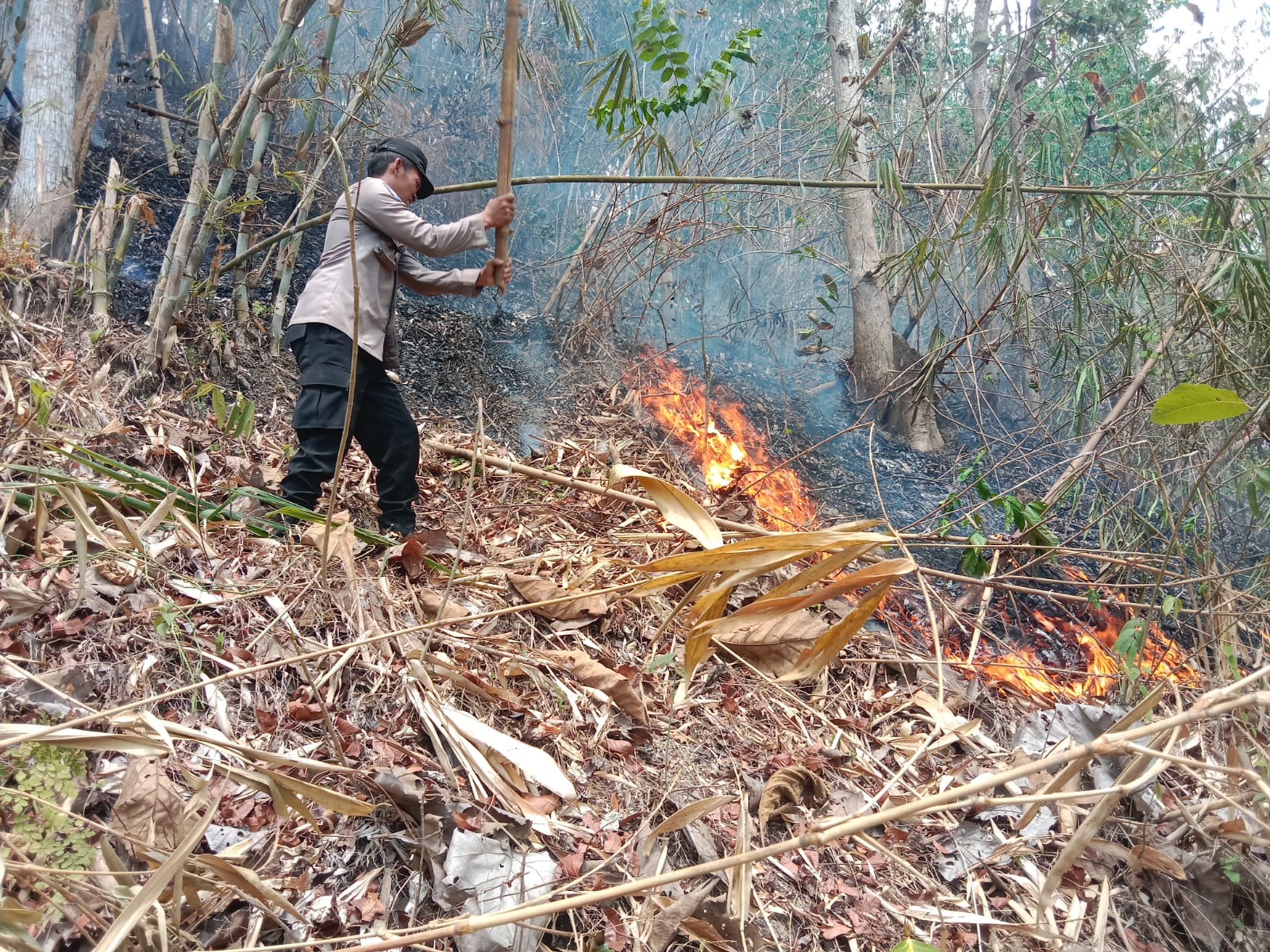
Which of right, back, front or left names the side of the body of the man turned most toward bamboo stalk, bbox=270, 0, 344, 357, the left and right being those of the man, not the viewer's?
left

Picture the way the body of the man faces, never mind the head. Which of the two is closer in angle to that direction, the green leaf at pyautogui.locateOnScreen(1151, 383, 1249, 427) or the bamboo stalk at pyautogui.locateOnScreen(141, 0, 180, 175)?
the green leaf

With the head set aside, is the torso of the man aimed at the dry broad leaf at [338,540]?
no

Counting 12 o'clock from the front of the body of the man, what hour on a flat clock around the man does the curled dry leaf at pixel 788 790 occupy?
The curled dry leaf is roughly at 2 o'clock from the man.

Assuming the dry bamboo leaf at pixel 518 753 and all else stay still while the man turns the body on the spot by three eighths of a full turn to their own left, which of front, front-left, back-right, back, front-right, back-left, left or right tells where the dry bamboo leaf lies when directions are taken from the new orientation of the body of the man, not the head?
back-left

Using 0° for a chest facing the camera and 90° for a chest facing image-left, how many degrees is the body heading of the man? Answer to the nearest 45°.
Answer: approximately 270°

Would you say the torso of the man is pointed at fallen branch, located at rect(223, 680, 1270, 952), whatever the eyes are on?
no

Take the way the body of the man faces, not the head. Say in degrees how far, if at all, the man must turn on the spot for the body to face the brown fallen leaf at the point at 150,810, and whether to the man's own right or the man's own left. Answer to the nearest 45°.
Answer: approximately 90° to the man's own right

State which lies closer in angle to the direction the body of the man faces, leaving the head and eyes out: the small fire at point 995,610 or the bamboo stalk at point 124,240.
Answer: the small fire

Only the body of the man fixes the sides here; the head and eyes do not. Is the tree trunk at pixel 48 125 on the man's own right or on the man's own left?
on the man's own left
